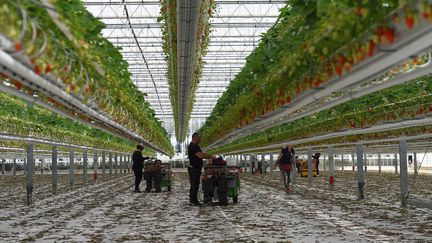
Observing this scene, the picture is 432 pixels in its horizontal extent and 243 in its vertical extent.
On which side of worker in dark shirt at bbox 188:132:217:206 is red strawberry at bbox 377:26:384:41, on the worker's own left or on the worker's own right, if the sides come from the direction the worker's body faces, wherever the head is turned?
on the worker's own right

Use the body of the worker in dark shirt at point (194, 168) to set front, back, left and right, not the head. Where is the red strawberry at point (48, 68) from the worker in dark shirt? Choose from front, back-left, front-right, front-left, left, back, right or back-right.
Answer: right

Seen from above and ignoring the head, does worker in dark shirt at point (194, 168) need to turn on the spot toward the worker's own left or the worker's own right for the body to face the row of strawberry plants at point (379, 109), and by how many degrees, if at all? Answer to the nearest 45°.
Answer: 0° — they already face it

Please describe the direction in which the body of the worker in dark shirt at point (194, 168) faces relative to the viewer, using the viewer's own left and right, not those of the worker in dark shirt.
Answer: facing to the right of the viewer

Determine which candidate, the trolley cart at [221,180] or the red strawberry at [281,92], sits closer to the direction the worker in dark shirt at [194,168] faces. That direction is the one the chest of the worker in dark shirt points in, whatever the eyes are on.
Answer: the trolley cart

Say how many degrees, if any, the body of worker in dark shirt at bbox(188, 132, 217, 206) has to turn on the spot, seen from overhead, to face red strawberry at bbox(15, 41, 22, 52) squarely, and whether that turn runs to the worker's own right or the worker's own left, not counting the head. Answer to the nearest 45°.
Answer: approximately 90° to the worker's own right

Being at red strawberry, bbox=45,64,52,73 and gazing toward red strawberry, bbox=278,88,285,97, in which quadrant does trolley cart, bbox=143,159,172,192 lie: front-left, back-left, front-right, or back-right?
front-left

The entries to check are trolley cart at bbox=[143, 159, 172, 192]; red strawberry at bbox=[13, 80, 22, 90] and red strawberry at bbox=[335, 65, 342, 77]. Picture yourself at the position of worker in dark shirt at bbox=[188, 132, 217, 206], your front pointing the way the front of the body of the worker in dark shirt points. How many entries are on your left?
1

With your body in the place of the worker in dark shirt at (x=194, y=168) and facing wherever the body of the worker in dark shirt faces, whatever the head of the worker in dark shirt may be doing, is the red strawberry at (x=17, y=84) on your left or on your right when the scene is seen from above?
on your right

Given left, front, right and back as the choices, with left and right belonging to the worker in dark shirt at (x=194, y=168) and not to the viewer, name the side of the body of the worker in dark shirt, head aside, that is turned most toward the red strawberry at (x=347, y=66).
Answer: right

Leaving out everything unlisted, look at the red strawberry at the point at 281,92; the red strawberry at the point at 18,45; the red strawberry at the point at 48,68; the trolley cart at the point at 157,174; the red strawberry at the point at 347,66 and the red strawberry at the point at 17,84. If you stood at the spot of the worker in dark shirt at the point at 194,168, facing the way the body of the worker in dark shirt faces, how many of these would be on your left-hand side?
1

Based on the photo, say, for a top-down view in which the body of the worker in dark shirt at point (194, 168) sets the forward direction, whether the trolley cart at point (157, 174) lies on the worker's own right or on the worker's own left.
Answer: on the worker's own left
